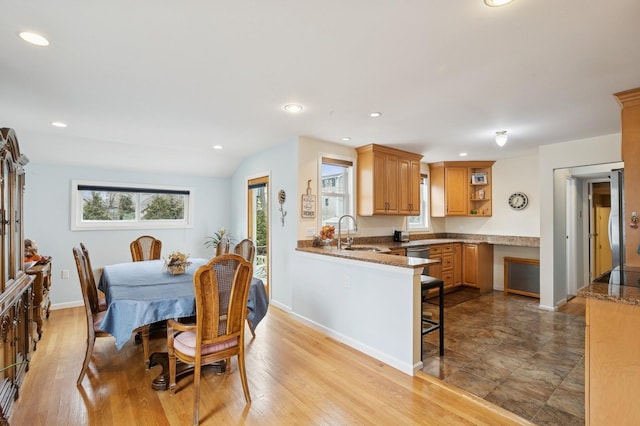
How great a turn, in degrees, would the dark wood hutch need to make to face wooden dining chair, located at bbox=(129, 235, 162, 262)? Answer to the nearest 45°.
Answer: approximately 45° to its left

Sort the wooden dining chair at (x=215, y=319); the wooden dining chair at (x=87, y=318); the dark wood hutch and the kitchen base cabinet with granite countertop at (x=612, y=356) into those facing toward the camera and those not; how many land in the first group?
0

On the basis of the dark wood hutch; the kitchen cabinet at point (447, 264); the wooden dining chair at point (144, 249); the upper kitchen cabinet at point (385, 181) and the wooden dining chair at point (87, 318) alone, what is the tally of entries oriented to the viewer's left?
0

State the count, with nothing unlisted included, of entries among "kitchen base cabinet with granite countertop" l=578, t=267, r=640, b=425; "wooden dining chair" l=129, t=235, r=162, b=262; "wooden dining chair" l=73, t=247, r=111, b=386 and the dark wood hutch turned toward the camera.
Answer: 1

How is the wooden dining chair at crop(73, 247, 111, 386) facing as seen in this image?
to the viewer's right

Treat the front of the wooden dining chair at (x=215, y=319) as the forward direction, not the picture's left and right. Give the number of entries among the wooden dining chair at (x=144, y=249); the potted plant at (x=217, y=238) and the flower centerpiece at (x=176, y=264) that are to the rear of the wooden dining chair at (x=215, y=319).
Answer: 0

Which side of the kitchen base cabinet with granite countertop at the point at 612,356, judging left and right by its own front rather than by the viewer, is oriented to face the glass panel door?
front

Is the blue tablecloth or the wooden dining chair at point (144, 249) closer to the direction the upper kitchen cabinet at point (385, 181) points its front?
the blue tablecloth

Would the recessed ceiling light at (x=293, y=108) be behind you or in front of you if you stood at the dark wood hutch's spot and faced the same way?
in front

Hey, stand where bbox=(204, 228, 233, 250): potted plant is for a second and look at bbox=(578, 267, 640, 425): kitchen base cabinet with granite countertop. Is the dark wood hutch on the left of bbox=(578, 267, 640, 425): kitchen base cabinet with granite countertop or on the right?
right

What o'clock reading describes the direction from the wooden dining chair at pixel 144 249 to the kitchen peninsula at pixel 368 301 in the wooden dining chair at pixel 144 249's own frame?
The kitchen peninsula is roughly at 11 o'clock from the wooden dining chair.

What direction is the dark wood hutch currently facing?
to the viewer's right

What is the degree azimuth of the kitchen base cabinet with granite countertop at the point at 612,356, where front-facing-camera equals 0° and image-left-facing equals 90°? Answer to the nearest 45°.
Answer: approximately 90°

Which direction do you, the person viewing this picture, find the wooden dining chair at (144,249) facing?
facing the viewer

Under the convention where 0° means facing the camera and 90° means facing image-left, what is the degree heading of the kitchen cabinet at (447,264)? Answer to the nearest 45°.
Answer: approximately 315°

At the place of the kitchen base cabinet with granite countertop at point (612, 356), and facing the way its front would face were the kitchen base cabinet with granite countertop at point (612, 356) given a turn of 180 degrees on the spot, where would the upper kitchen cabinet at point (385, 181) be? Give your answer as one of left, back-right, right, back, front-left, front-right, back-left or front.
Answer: back-left
